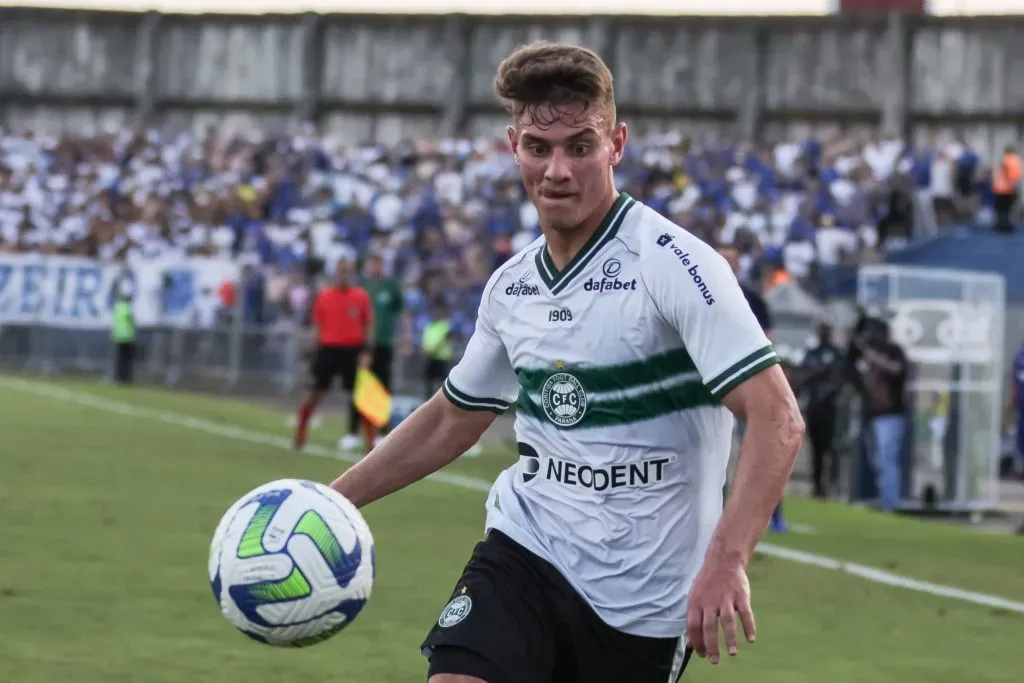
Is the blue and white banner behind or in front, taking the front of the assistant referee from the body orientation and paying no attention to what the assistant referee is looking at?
behind

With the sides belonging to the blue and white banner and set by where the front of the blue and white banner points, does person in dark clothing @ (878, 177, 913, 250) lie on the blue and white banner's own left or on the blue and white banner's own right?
on the blue and white banner's own left

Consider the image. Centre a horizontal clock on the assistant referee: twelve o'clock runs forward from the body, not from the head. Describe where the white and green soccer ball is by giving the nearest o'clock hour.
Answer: The white and green soccer ball is roughly at 12 o'clock from the assistant referee.

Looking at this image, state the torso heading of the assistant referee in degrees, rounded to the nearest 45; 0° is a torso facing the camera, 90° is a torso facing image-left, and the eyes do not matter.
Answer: approximately 0°

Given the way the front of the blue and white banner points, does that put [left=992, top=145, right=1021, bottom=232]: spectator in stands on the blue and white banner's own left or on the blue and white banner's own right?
on the blue and white banner's own left

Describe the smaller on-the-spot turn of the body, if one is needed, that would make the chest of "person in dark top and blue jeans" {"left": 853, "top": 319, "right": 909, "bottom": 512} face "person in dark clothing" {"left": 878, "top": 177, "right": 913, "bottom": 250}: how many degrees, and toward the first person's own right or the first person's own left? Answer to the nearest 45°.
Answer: approximately 135° to the first person's own right

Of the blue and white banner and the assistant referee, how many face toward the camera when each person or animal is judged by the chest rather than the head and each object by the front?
2

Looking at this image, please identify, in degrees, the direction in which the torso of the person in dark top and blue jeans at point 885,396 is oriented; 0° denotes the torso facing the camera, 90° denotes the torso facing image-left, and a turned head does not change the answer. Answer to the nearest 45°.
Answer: approximately 45°

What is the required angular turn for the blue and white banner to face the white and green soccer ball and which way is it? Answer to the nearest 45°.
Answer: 0° — it already faces it

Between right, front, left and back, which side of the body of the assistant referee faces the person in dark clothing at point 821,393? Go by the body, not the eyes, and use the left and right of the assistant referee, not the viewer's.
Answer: left
